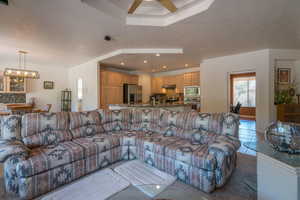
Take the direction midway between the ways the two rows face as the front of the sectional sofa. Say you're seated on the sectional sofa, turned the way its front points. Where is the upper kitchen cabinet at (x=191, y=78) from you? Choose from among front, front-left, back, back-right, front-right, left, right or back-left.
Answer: back-left

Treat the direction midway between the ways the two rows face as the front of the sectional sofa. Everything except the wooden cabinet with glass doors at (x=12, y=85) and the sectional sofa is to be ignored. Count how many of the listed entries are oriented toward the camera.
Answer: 2

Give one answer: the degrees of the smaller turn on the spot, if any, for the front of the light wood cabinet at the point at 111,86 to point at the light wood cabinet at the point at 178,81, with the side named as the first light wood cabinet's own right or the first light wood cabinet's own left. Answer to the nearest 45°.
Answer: approximately 45° to the first light wood cabinet's own left

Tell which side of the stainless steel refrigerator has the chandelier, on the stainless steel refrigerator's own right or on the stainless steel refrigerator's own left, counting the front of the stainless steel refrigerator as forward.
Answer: on the stainless steel refrigerator's own right

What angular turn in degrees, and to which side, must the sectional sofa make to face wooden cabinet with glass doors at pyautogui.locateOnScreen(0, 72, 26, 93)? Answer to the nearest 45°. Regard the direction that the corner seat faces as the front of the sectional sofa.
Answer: approximately 135° to its right

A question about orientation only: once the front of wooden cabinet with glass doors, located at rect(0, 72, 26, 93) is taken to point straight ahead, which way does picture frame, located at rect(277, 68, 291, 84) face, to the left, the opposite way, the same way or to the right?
the same way
